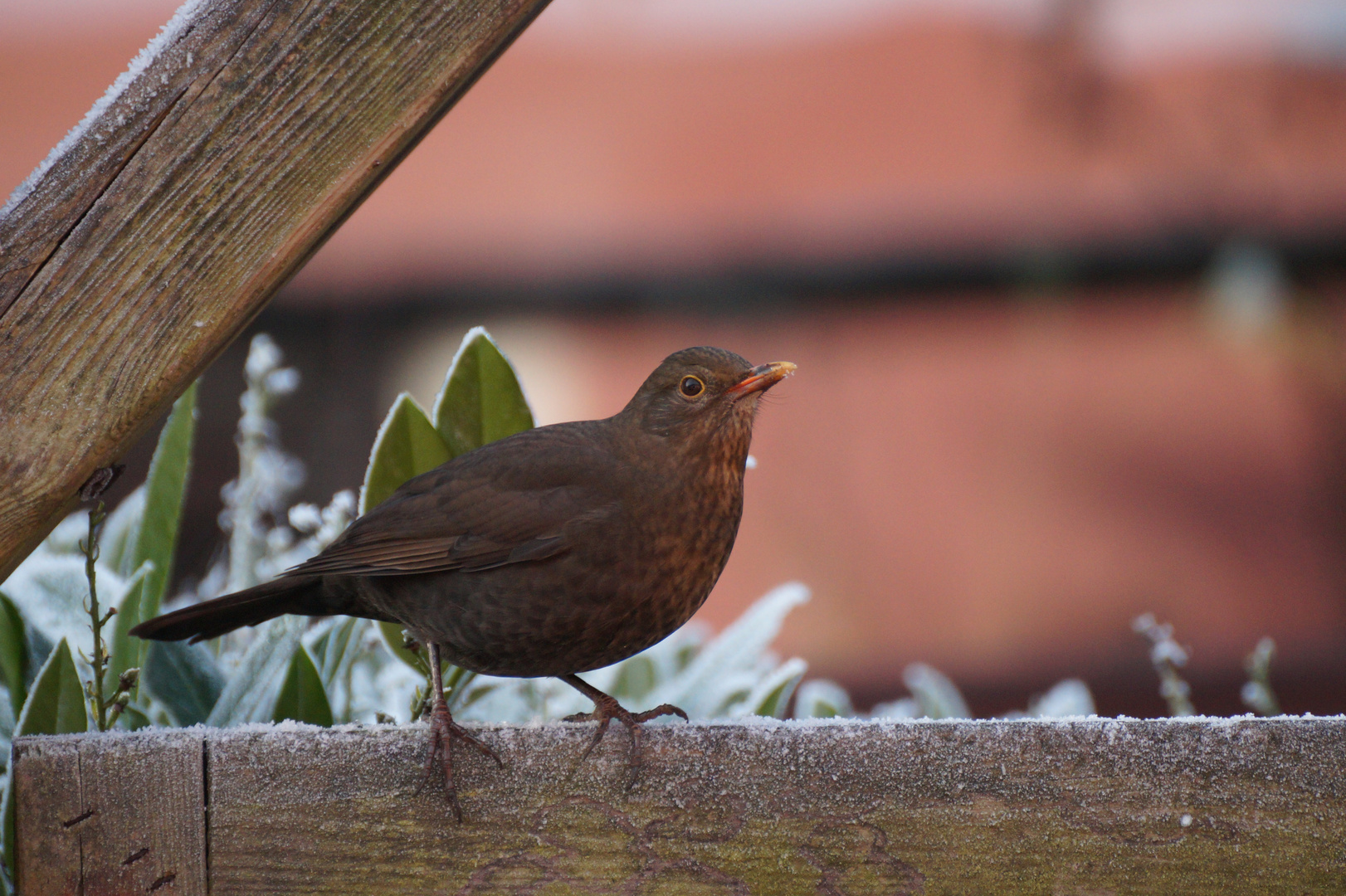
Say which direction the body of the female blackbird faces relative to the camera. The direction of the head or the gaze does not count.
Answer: to the viewer's right
